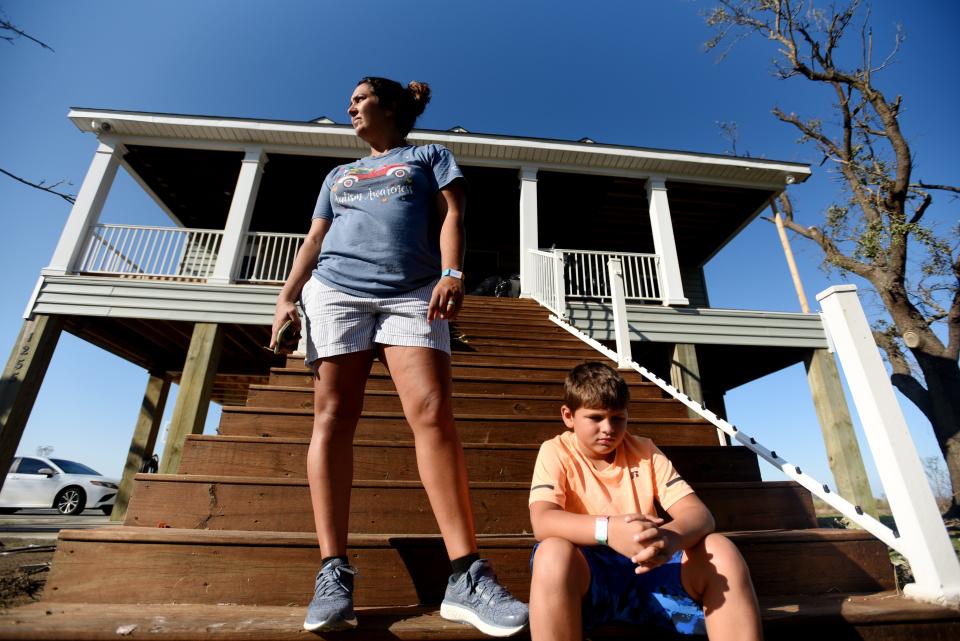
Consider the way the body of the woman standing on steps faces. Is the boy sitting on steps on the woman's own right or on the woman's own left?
on the woman's own left

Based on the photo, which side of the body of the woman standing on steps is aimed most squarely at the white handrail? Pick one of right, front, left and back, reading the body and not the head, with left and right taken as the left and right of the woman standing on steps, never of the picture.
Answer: left

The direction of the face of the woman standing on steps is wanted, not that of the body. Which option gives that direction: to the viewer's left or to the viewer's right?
to the viewer's left

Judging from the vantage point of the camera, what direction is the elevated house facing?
facing the viewer

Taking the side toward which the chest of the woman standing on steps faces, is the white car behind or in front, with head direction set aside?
behind

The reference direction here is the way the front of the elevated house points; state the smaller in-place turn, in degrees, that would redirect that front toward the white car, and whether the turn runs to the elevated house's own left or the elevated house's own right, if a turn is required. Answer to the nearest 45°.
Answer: approximately 135° to the elevated house's own right

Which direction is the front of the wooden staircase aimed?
toward the camera
